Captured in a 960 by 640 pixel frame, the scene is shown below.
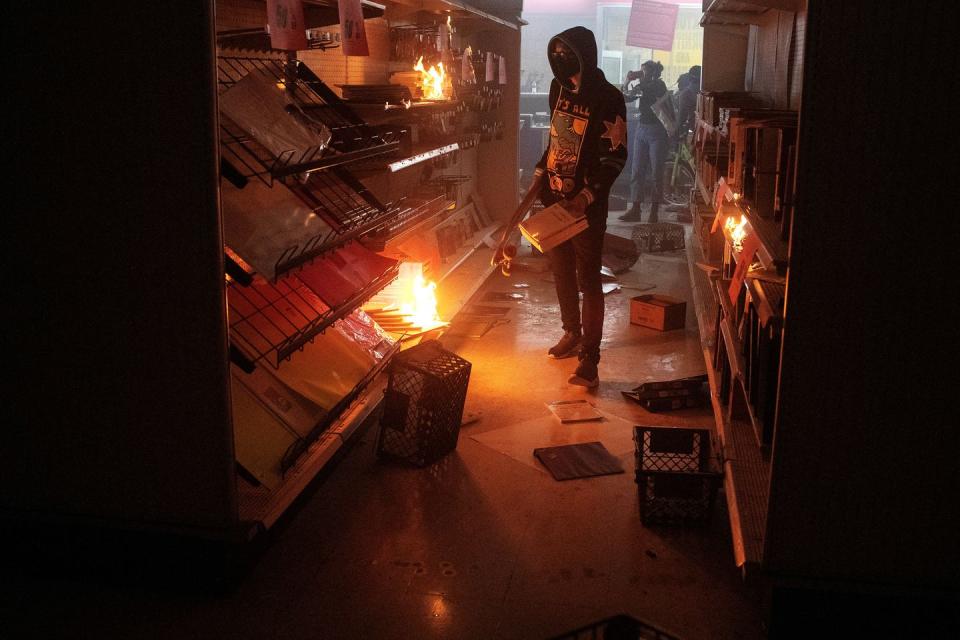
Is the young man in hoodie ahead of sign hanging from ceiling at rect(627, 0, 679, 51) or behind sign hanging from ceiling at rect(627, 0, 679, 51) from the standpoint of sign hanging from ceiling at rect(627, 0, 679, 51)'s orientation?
ahead

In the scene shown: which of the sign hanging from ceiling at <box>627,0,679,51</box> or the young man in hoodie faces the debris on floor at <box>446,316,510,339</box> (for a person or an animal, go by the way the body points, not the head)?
the sign hanging from ceiling

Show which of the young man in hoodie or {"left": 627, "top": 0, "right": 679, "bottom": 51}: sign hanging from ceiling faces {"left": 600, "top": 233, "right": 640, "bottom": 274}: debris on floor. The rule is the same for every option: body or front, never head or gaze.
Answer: the sign hanging from ceiling

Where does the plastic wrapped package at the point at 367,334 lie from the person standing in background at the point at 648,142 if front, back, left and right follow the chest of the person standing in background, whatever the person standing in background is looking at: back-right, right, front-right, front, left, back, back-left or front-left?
front-left

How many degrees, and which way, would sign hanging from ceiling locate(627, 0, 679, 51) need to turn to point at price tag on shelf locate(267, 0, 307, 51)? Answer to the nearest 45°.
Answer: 0° — it already faces it

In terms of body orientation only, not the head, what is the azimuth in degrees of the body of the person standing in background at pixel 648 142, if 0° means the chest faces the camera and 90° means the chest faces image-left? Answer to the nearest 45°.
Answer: approximately 45°

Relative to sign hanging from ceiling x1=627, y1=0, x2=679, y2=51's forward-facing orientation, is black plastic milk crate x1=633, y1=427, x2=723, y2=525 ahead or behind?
ahead

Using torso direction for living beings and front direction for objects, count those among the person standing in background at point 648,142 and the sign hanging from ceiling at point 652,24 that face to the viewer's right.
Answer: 0

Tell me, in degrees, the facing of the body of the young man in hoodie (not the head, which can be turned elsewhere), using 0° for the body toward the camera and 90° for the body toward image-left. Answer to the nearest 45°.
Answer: approximately 45°

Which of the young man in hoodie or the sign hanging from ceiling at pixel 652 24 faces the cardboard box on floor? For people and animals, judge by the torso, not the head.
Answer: the sign hanging from ceiling

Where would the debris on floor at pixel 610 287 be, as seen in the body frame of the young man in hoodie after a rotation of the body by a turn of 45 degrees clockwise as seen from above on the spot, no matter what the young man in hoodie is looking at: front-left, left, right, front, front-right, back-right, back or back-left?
right

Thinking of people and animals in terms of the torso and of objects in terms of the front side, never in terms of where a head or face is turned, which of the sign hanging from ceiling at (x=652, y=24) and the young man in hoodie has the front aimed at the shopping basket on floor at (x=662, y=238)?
the sign hanging from ceiling
